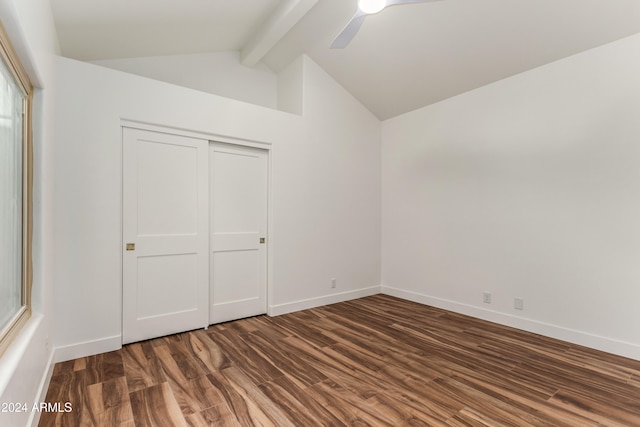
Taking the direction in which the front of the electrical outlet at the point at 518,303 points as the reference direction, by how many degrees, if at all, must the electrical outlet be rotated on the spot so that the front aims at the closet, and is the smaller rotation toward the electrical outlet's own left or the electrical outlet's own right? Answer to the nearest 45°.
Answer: approximately 45° to the electrical outlet's own right

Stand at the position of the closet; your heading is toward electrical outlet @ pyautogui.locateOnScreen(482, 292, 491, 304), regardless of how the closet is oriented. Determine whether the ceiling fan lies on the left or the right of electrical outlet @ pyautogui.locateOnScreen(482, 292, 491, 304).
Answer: right
